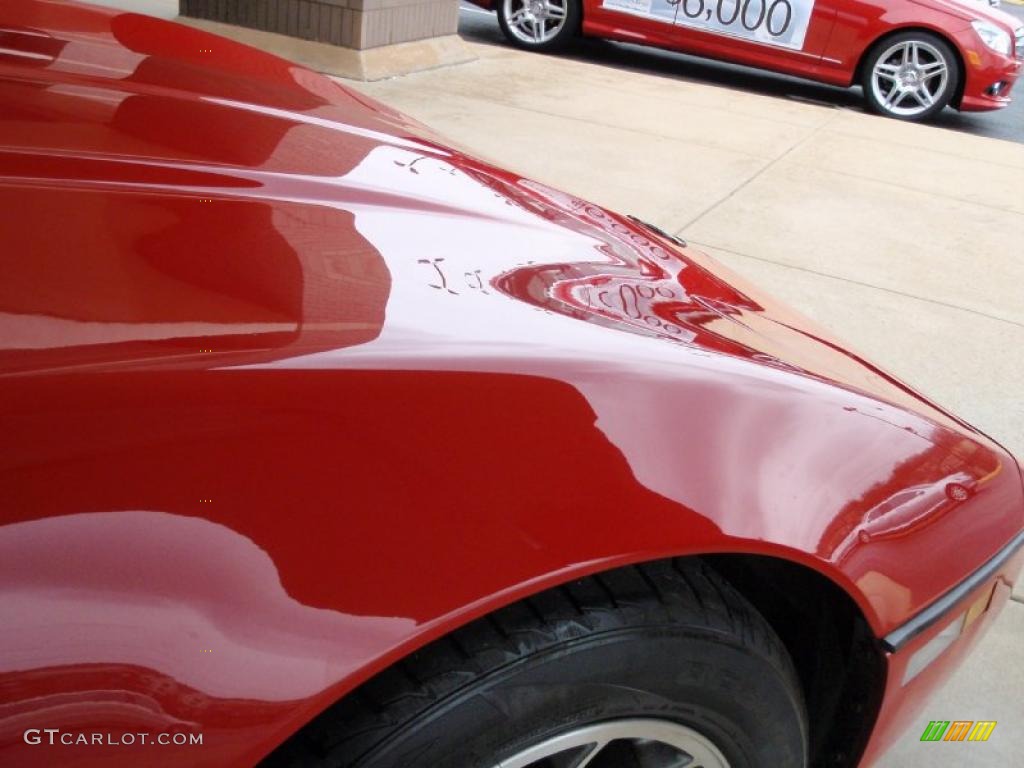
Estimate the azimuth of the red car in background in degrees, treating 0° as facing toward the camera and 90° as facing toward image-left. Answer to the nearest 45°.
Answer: approximately 270°

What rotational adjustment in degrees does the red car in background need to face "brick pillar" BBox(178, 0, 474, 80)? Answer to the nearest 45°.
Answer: approximately 135° to its right
